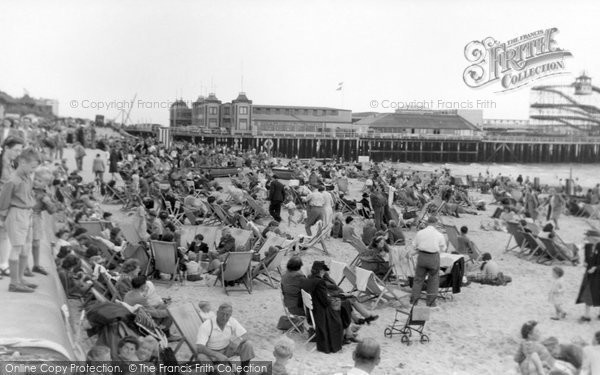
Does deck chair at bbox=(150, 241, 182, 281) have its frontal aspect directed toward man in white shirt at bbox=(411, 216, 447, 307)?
no

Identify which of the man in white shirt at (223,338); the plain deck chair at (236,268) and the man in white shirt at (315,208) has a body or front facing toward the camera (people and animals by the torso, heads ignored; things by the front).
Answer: the man in white shirt at (223,338)

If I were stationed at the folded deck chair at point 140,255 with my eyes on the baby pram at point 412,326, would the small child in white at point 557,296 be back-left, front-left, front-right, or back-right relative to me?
front-left

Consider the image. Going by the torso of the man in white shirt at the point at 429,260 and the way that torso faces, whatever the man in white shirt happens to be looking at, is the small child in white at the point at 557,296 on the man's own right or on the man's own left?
on the man's own right

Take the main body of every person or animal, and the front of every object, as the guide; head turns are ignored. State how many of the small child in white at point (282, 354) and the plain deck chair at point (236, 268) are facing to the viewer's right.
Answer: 0

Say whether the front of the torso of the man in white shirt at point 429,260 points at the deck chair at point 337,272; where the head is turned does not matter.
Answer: no

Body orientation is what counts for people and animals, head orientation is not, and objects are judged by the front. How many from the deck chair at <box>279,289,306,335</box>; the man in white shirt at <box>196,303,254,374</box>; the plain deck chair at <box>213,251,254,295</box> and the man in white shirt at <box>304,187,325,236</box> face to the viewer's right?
1

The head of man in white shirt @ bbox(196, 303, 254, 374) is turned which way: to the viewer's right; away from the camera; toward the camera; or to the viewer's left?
toward the camera

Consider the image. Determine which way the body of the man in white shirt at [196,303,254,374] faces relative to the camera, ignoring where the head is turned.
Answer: toward the camera
